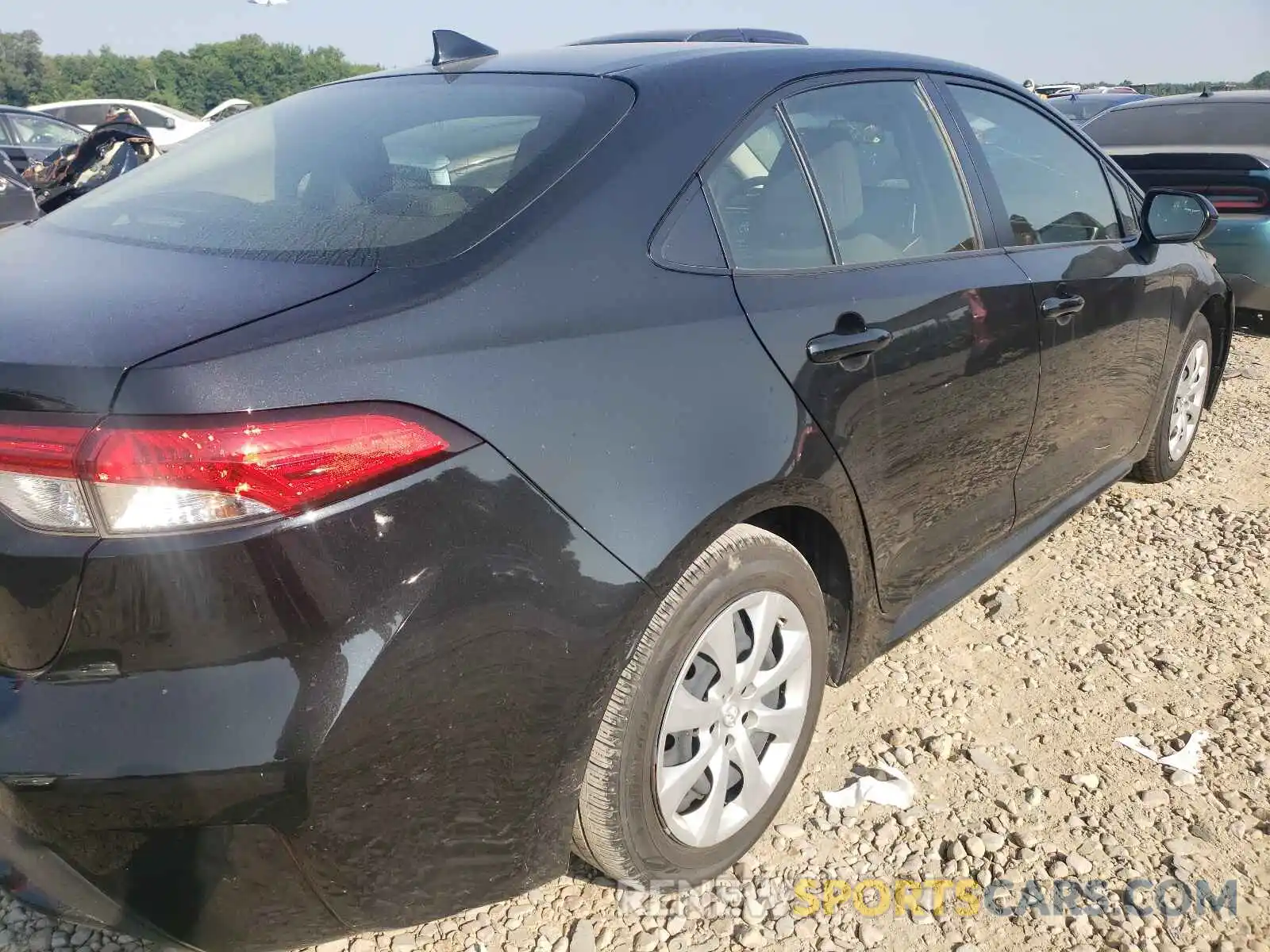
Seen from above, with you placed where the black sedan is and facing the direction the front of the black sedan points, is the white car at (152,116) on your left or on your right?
on your left

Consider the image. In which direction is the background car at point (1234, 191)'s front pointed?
away from the camera

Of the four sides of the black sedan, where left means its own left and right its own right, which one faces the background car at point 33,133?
left

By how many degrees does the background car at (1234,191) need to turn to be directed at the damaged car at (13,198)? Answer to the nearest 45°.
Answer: approximately 135° to its left

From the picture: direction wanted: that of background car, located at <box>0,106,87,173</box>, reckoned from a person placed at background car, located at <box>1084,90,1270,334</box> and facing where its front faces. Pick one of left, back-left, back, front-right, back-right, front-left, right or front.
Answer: left

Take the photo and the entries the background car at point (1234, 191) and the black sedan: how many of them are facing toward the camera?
0

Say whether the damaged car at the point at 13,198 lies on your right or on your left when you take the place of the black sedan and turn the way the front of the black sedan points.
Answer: on your left

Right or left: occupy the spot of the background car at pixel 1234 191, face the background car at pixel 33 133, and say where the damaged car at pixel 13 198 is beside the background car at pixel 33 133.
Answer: left

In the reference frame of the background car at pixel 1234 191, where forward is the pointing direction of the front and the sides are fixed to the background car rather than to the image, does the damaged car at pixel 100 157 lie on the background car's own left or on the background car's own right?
on the background car's own left

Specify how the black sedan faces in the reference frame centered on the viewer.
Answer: facing away from the viewer and to the right of the viewer
